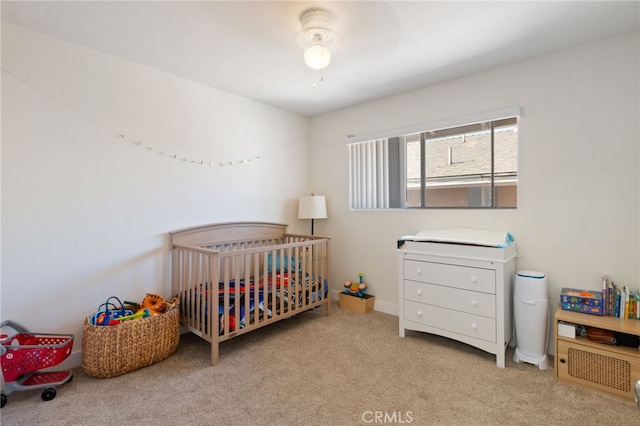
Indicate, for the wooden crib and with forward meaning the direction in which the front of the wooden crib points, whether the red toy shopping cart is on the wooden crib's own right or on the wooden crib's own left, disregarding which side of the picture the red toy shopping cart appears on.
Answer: on the wooden crib's own right

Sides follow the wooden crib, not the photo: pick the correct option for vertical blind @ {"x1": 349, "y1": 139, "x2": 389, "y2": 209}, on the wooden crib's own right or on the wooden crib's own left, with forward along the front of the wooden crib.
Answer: on the wooden crib's own left
